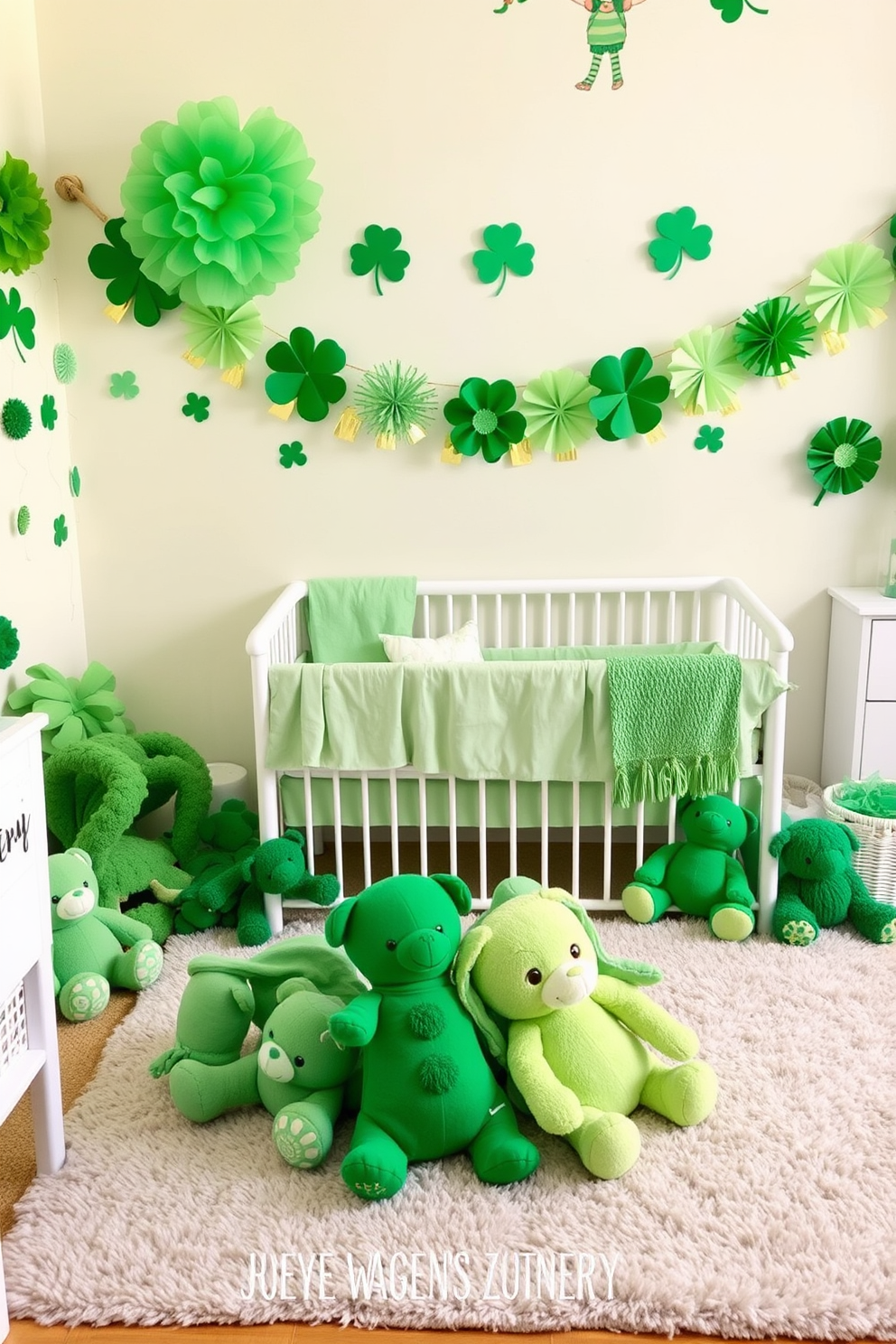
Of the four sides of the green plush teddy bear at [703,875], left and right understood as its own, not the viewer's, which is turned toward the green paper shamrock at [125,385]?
right

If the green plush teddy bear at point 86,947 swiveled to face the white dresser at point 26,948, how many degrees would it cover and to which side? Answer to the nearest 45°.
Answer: approximately 45° to its right

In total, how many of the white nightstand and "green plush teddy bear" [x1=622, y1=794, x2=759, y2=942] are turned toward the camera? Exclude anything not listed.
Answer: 2

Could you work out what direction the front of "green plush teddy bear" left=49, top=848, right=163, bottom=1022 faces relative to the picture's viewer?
facing the viewer and to the right of the viewer

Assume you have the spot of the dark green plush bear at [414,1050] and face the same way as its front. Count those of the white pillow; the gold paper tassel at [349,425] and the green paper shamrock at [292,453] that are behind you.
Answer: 3

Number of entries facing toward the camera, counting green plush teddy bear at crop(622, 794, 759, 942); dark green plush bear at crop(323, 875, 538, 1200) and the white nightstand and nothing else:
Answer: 3

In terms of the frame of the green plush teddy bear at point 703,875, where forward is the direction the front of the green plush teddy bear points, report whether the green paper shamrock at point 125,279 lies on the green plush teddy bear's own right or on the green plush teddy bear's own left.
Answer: on the green plush teddy bear's own right

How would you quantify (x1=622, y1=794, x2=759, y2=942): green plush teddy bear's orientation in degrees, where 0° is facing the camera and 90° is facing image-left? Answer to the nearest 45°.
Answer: approximately 0°

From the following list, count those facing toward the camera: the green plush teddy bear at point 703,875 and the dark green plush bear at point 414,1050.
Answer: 2
